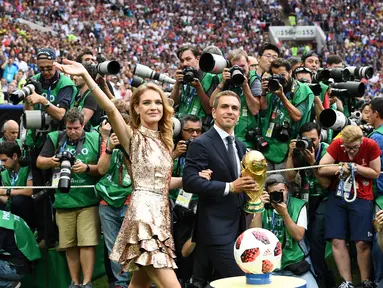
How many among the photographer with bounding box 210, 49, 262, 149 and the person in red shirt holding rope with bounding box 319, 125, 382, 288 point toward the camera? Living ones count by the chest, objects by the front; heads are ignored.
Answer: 2

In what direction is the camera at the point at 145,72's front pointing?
to the viewer's left

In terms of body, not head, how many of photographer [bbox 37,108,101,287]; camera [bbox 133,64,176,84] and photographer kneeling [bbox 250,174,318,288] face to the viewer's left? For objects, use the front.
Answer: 1

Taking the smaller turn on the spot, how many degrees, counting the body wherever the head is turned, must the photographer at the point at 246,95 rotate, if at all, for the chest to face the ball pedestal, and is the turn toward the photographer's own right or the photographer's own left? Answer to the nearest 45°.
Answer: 0° — they already face it

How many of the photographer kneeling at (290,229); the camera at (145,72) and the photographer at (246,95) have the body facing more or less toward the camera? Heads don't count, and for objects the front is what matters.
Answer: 2

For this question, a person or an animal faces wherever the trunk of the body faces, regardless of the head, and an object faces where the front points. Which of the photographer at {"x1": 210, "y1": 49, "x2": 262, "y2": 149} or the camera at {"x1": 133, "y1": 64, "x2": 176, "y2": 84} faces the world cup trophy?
the photographer

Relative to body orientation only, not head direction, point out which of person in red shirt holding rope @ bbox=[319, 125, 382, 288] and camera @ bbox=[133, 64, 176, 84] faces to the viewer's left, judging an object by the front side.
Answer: the camera

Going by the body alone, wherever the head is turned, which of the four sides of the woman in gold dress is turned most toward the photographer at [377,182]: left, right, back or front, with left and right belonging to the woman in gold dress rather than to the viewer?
left
